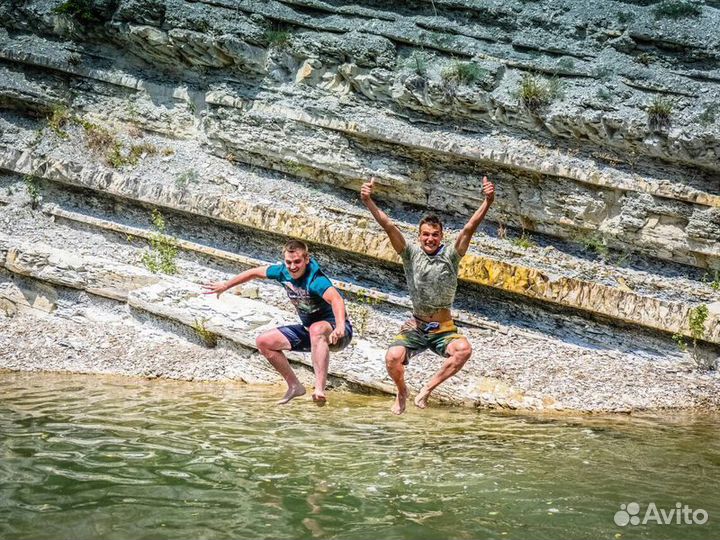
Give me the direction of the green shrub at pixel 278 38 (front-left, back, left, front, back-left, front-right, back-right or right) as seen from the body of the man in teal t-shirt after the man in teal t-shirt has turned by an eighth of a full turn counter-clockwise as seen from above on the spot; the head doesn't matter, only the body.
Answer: back

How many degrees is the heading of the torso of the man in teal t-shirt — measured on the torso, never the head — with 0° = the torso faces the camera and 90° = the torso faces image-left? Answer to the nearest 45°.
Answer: approximately 45°

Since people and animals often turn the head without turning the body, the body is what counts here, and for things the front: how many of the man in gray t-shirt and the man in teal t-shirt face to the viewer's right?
0

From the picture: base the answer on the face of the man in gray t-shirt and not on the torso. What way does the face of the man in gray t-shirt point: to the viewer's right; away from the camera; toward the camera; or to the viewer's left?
toward the camera

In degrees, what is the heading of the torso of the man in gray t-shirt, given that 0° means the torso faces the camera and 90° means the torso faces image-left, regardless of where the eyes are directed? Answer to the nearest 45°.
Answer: approximately 0°

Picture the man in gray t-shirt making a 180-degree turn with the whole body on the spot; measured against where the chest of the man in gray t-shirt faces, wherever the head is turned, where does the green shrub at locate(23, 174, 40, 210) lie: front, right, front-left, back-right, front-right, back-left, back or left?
front-left
